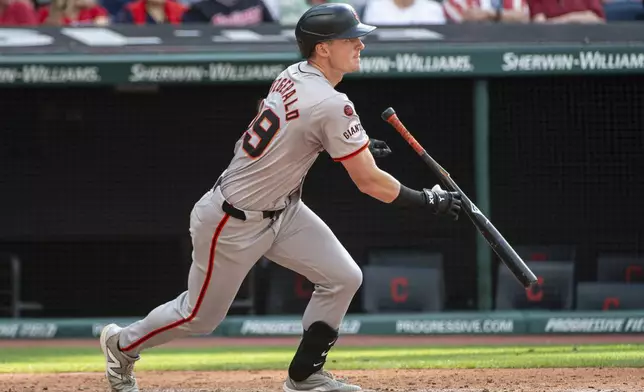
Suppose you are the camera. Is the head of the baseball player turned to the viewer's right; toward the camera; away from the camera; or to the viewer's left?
to the viewer's right

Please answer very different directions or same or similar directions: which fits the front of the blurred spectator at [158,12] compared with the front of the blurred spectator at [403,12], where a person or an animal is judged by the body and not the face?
same or similar directions

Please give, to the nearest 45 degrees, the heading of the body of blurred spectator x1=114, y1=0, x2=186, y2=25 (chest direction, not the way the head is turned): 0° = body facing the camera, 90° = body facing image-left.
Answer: approximately 0°

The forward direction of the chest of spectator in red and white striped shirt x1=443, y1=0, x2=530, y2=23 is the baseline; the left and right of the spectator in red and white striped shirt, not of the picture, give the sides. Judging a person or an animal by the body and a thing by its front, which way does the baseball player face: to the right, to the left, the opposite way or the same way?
to the left

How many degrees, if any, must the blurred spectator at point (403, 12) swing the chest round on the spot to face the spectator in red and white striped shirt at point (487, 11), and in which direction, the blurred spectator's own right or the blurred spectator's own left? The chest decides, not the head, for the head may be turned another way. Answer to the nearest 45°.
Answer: approximately 90° to the blurred spectator's own left

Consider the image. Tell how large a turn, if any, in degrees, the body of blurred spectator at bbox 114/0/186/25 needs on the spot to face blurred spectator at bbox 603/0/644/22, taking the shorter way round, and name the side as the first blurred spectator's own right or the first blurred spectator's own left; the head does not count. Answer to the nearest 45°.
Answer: approximately 90° to the first blurred spectator's own left

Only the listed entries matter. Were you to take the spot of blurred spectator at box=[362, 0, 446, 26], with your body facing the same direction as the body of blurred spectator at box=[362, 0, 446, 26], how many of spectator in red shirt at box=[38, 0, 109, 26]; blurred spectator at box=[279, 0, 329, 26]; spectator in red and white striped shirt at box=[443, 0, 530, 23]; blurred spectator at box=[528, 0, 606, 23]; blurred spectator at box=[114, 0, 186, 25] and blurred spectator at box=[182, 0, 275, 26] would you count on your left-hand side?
2

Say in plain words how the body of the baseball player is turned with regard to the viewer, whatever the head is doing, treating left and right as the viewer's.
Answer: facing to the right of the viewer

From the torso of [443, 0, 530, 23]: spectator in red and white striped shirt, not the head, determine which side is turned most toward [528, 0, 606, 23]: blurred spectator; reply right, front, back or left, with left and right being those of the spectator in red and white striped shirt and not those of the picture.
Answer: left

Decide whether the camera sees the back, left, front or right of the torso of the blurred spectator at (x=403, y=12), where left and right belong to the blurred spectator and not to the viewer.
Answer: front

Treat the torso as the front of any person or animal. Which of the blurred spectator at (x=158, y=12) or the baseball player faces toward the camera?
the blurred spectator

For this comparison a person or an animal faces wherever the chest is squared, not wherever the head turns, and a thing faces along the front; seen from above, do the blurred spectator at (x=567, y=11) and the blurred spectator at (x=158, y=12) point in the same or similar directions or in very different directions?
same or similar directions

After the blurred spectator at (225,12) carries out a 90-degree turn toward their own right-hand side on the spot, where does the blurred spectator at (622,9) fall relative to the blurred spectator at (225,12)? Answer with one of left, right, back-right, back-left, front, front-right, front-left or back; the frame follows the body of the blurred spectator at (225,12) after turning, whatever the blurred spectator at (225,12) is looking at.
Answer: back

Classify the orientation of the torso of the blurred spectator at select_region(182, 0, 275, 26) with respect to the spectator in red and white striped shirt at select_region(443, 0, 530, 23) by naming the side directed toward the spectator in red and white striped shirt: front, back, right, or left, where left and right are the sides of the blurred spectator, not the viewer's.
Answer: left

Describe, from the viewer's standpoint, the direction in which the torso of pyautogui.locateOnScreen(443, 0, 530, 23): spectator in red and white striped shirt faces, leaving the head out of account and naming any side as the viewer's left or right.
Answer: facing the viewer

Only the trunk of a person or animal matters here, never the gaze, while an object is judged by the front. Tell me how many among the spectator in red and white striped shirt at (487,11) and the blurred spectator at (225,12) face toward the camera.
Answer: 2
